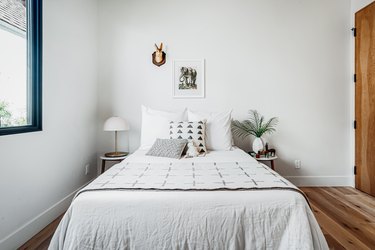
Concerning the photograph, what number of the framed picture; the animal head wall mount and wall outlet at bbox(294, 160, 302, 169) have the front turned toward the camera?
3

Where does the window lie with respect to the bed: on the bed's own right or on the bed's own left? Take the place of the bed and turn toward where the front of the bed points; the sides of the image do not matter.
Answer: on the bed's own right

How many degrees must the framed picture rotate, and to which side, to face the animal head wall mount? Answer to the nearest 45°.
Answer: approximately 90° to its right

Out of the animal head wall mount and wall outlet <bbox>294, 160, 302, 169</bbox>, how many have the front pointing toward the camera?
2

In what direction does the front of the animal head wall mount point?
toward the camera

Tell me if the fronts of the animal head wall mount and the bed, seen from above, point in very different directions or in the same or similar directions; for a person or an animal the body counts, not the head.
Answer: same or similar directions

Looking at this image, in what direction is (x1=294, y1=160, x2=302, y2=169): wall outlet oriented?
toward the camera

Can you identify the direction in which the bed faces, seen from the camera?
facing the viewer

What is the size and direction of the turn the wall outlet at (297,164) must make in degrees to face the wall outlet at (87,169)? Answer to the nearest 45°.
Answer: approximately 45° to its right

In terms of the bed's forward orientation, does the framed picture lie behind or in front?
behind
